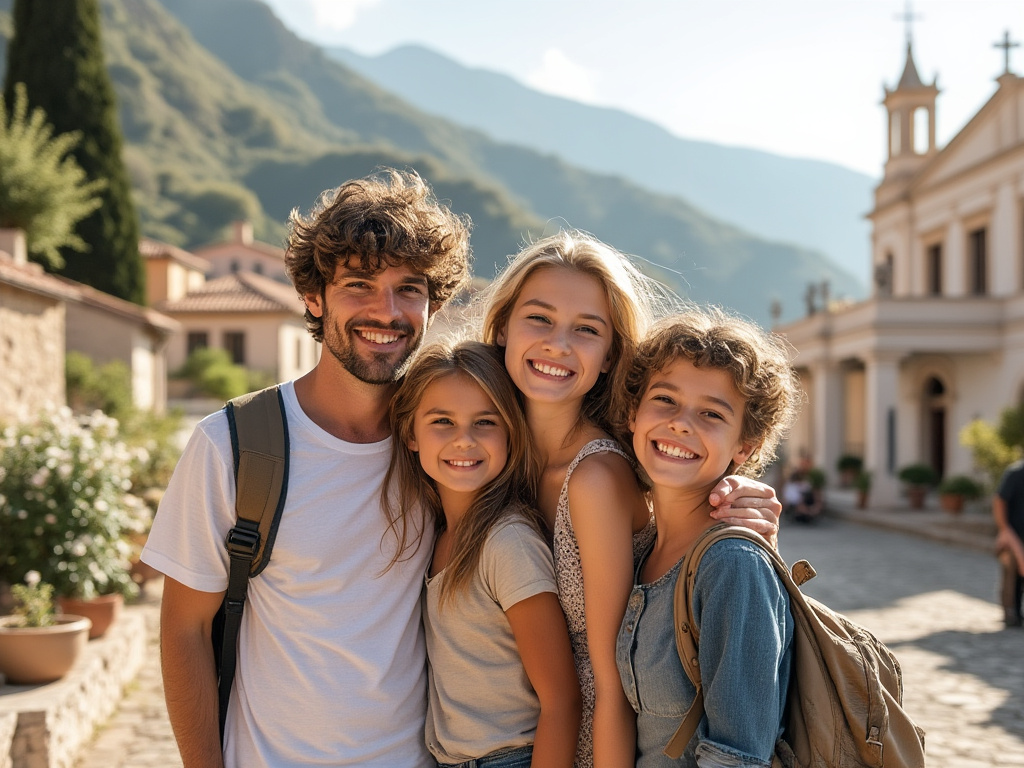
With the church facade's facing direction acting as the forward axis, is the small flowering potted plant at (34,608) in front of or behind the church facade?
in front

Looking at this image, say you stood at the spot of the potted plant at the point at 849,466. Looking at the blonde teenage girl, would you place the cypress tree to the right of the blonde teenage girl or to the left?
right

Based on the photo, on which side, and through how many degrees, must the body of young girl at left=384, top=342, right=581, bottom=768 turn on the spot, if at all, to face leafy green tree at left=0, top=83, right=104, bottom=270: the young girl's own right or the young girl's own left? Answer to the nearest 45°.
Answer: approximately 90° to the young girl's own right

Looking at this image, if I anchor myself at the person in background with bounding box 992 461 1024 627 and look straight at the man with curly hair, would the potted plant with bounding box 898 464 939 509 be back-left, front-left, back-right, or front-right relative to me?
back-right

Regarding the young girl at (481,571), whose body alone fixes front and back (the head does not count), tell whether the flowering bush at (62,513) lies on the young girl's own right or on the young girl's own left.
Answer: on the young girl's own right

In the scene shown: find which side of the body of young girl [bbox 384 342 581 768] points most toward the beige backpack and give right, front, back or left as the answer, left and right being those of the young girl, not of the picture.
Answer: left

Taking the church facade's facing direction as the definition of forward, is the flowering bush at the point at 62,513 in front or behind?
in front

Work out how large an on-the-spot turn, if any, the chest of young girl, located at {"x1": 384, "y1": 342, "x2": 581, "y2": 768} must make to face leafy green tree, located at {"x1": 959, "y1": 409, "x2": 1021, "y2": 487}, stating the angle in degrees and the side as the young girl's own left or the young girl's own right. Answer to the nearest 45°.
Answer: approximately 180°

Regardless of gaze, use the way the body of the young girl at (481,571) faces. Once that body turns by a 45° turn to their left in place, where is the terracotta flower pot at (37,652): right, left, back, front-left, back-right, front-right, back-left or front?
back-right

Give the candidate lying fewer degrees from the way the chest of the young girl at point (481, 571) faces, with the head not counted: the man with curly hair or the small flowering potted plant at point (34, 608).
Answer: the man with curly hair

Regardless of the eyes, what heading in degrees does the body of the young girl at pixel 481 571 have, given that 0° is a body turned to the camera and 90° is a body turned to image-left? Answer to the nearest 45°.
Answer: approximately 45°

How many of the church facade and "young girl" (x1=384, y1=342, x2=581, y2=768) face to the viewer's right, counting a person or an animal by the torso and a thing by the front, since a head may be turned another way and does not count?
0
